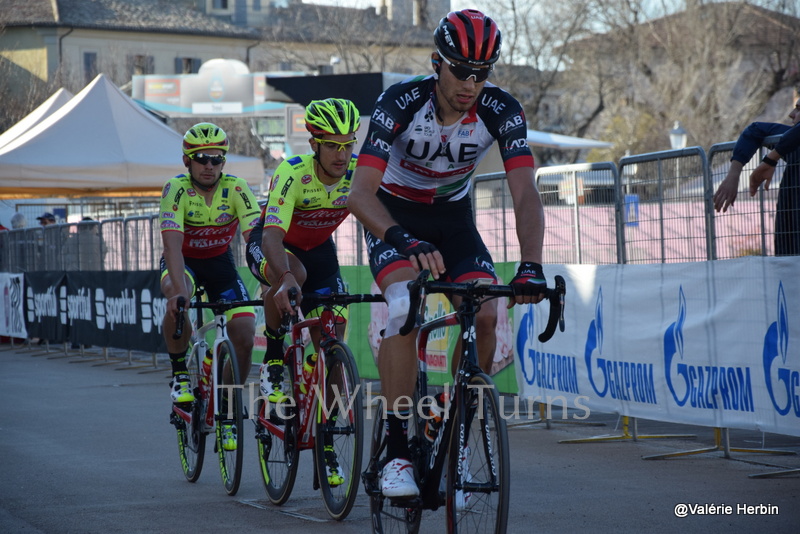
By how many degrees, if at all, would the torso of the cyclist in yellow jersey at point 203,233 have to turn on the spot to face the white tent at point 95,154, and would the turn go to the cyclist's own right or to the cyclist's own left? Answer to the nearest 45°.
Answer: approximately 180°

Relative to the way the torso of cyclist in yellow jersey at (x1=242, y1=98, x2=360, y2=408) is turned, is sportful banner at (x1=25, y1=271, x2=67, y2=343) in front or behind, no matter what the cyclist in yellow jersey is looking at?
behind

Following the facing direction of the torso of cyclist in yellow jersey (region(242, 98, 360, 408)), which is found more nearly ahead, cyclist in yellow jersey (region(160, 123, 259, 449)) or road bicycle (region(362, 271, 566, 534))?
the road bicycle

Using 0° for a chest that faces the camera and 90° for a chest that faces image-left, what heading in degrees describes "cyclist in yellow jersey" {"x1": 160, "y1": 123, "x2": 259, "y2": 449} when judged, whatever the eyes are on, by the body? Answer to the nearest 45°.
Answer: approximately 0°

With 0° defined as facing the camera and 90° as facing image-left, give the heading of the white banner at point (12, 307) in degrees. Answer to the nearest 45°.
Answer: approximately 0°

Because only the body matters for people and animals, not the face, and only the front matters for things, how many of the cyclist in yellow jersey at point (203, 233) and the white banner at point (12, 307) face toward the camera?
2
